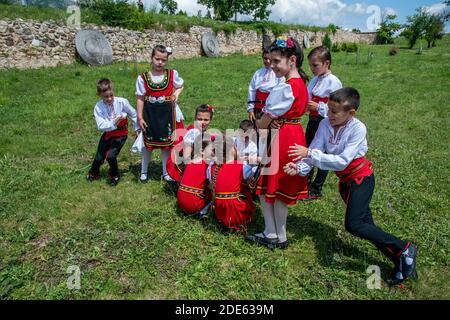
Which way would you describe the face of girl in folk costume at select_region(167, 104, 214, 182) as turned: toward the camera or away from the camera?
toward the camera

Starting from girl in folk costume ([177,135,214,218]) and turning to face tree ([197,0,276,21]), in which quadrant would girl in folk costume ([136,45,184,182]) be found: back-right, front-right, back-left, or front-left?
front-left

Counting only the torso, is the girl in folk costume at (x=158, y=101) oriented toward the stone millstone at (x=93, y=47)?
no

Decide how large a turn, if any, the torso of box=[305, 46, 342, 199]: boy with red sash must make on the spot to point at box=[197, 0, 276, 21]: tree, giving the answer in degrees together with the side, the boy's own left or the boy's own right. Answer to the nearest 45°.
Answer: approximately 135° to the boy's own right

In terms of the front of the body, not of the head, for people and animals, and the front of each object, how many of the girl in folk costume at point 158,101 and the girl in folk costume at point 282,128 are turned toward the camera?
1

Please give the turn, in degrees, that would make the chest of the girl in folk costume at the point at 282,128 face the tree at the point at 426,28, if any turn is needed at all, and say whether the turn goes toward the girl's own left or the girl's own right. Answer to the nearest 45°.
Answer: approximately 90° to the girl's own right

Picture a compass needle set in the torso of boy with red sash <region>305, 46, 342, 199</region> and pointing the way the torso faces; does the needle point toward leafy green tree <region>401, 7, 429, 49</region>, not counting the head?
no

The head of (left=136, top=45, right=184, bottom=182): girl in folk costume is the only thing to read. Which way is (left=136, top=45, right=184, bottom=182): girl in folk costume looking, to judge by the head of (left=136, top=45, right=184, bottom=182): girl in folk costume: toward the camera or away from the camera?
toward the camera

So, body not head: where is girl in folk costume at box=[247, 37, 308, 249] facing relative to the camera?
to the viewer's left

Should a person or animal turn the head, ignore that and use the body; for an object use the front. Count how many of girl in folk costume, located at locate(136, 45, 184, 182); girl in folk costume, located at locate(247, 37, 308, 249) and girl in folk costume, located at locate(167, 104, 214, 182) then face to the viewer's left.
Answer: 1

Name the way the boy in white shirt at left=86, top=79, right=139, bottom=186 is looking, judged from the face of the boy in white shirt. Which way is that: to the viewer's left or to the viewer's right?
to the viewer's right

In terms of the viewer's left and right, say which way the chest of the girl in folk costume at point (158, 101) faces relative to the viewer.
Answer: facing the viewer

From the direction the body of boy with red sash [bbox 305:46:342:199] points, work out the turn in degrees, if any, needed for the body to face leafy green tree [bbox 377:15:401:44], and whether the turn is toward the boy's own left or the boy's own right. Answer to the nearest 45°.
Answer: approximately 135° to the boy's own right
